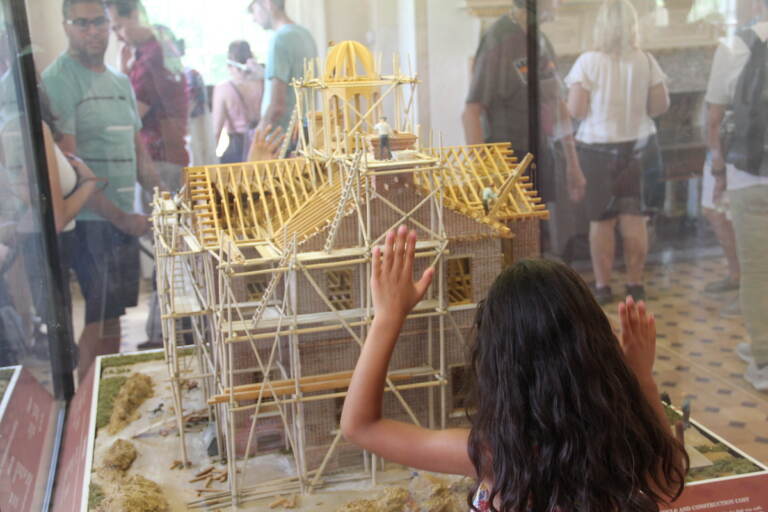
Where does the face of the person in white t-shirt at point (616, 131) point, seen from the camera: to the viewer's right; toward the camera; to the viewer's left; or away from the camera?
away from the camera

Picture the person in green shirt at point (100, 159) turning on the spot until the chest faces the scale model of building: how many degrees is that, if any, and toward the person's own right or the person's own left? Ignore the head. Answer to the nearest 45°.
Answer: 0° — they already face it

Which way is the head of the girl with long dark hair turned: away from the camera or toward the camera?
away from the camera

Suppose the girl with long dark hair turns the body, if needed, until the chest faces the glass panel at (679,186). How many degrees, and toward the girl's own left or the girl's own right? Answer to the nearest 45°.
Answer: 0° — they already face it

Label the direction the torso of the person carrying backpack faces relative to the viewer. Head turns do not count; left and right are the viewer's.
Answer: facing away from the viewer

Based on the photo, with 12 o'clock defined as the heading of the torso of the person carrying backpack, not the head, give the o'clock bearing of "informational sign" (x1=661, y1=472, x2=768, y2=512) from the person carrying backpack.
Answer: The informational sign is roughly at 6 o'clock from the person carrying backpack.

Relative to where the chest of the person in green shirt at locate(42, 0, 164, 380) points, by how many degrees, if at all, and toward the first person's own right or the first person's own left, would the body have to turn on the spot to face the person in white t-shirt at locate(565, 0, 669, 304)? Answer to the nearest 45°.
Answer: approximately 45° to the first person's own left

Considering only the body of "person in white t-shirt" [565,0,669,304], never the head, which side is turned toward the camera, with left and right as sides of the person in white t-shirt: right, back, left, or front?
back

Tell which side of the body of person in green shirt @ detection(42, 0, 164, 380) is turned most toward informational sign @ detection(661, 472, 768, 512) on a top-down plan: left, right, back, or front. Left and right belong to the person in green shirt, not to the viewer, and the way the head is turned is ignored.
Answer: front

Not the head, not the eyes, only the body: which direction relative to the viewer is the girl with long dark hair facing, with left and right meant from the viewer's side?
facing away from the viewer

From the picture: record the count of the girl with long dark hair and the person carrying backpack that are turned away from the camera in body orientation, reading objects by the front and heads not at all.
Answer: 2

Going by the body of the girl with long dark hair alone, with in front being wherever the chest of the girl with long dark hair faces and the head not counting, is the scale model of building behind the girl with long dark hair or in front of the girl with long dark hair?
in front

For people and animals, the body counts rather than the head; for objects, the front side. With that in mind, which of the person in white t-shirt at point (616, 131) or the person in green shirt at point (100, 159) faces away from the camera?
the person in white t-shirt

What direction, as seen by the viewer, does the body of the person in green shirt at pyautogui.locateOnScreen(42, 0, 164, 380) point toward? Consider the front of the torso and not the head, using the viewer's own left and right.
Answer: facing the viewer and to the right of the viewer
